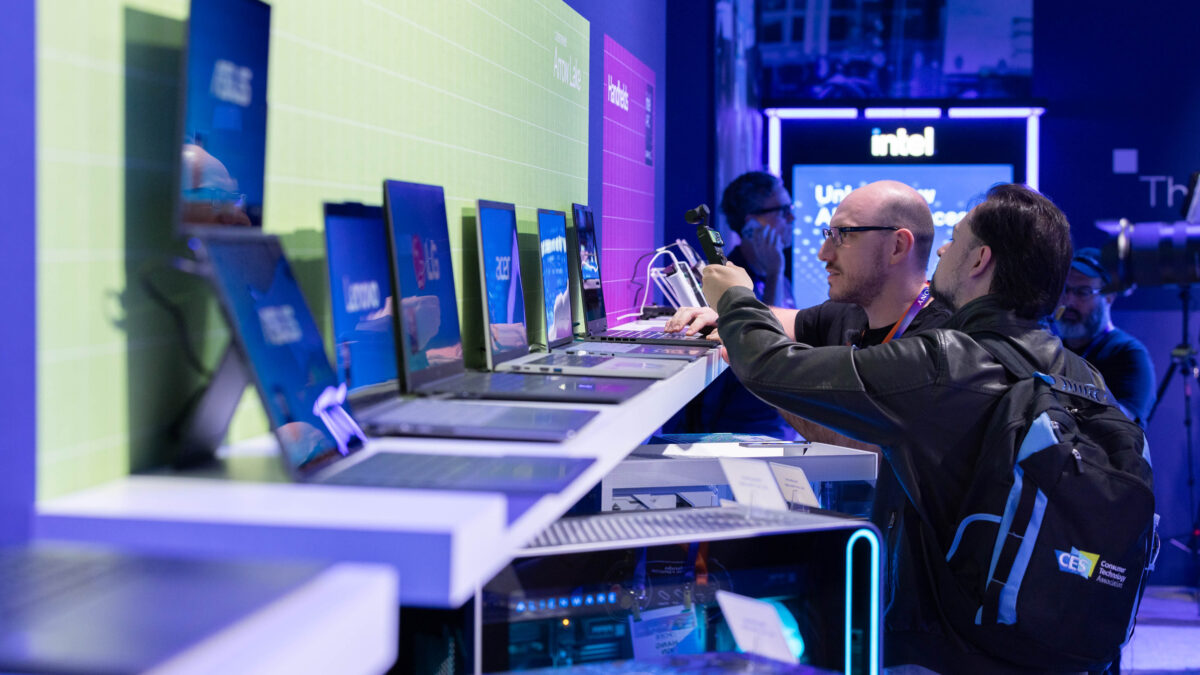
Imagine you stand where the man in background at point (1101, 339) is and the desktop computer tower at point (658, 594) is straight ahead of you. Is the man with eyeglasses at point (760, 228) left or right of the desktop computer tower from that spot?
right

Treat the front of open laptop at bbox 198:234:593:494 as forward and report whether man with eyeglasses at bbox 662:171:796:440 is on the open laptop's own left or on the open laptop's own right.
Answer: on the open laptop's own left

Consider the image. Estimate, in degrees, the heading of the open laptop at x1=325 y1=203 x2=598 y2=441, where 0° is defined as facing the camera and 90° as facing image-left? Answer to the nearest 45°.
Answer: approximately 270°

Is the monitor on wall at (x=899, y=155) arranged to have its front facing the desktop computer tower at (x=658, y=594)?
yes

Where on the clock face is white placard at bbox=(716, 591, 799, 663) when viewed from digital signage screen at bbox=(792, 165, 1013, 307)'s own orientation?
The white placard is roughly at 12 o'clock from the digital signage screen.

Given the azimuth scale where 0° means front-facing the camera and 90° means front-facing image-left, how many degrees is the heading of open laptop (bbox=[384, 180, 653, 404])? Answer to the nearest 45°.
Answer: approximately 270°

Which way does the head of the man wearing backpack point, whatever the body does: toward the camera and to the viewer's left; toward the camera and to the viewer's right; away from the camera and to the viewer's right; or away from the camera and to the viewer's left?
away from the camera and to the viewer's left

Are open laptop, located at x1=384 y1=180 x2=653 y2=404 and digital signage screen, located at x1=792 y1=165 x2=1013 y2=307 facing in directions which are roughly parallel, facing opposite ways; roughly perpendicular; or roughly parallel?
roughly perpendicular

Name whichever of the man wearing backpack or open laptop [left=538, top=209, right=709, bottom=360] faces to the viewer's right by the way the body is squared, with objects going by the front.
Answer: the open laptop
